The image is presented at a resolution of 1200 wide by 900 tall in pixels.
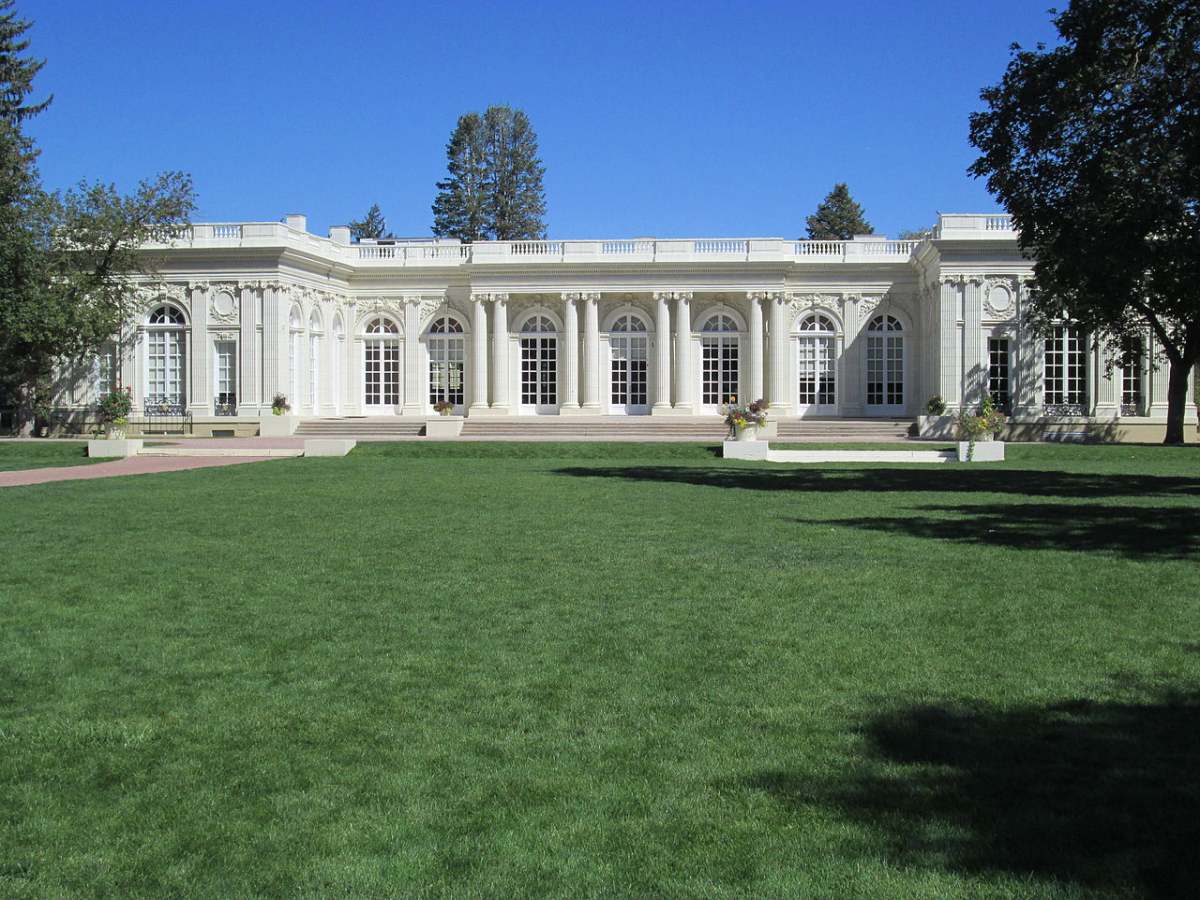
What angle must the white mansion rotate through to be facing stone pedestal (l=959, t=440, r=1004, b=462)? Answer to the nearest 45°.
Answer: approximately 45° to its left

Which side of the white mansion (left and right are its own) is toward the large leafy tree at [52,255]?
right

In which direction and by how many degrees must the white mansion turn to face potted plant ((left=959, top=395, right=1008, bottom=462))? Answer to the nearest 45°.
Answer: approximately 45° to its left

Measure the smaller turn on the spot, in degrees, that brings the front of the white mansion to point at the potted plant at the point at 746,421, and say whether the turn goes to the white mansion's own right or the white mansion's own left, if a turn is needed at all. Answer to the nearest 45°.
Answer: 0° — it already faces it

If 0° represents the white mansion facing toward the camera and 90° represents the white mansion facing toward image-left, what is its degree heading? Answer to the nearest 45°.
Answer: approximately 0°
